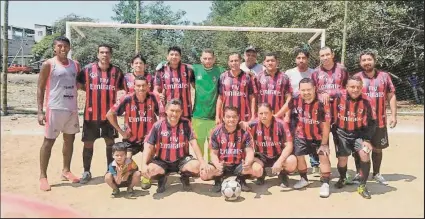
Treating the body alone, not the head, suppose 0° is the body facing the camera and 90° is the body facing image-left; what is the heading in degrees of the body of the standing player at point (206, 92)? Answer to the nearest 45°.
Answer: approximately 0°

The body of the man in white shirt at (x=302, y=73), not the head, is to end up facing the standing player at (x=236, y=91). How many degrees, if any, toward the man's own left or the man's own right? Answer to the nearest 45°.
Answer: approximately 45° to the man's own right

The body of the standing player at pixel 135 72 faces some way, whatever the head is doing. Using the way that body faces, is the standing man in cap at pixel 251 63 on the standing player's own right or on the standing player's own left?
on the standing player's own left

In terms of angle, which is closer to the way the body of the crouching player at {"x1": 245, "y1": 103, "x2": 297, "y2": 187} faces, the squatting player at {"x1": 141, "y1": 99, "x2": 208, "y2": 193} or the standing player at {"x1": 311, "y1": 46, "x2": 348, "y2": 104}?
the squatting player
